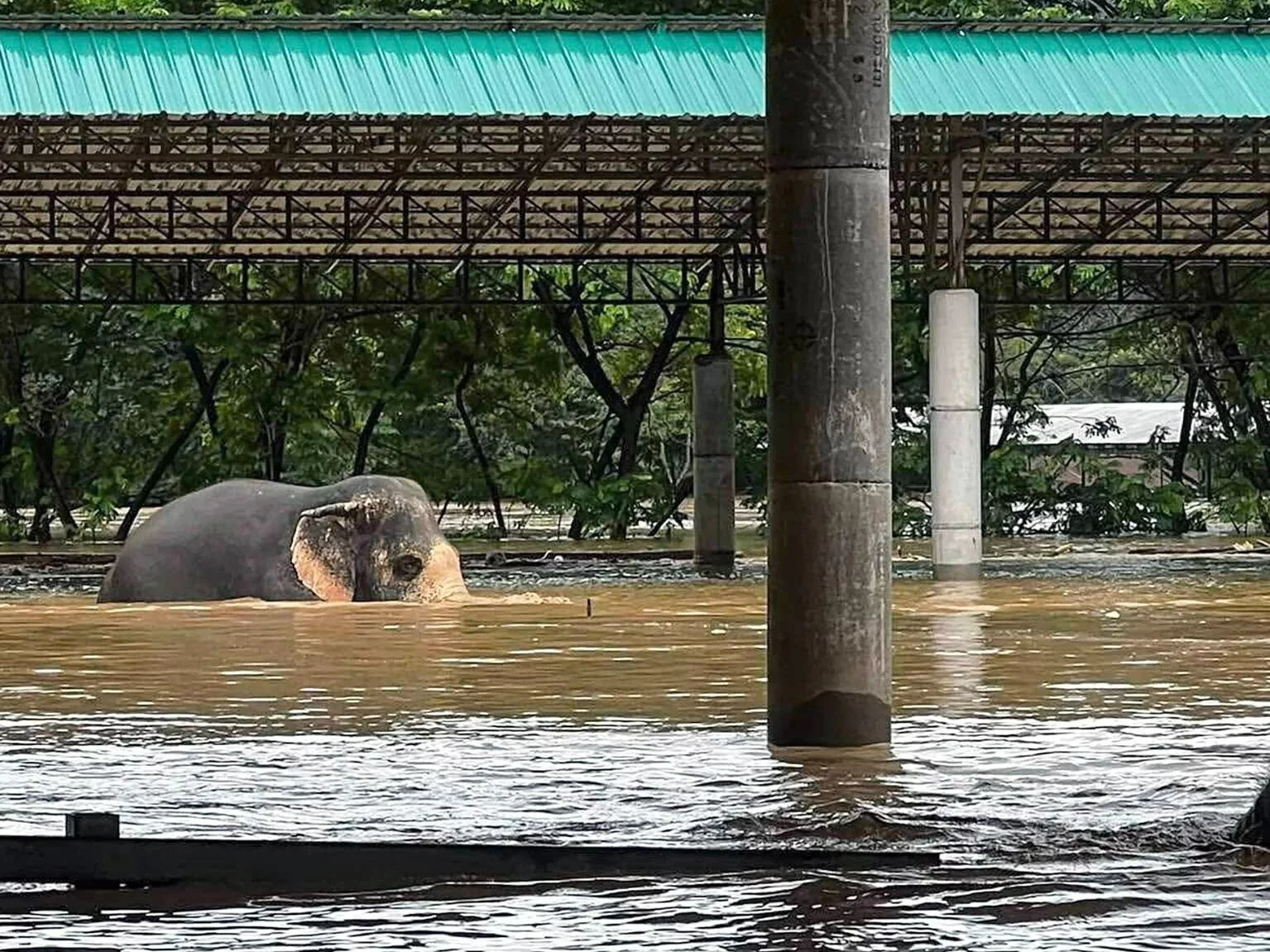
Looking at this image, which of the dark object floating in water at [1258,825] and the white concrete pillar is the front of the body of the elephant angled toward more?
the white concrete pillar

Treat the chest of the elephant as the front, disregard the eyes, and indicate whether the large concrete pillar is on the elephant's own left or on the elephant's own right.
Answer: on the elephant's own right

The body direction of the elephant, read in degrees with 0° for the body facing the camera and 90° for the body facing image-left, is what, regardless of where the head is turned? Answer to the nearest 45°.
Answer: approximately 270°

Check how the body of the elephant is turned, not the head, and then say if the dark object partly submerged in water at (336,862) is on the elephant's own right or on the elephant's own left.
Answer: on the elephant's own right

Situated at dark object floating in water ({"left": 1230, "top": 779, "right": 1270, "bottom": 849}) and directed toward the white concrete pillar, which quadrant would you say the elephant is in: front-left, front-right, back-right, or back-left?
front-left

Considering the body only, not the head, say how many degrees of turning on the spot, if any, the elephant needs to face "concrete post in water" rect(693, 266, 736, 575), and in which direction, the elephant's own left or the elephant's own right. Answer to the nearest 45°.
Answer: approximately 45° to the elephant's own left

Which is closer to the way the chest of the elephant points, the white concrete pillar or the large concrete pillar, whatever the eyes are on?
the white concrete pillar
